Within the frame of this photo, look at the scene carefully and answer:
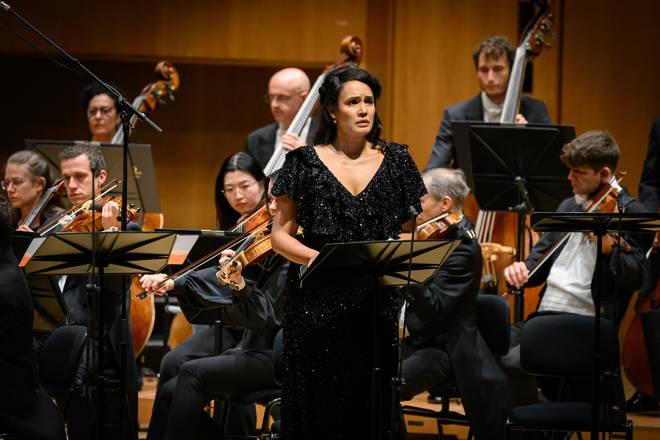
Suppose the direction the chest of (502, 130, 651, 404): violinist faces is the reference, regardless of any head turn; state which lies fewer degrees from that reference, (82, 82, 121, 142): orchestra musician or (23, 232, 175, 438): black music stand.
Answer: the black music stand

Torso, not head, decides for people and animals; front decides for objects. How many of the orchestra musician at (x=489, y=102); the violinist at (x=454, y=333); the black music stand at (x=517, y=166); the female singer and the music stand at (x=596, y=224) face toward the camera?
2

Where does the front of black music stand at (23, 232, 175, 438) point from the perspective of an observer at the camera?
facing away from the viewer

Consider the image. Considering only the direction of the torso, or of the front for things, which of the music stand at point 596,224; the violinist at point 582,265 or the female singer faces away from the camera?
the music stand

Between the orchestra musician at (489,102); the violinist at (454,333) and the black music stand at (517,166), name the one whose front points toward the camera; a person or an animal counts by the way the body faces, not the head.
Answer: the orchestra musician

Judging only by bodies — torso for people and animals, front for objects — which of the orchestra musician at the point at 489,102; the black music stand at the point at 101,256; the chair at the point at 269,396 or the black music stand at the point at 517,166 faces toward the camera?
the orchestra musician

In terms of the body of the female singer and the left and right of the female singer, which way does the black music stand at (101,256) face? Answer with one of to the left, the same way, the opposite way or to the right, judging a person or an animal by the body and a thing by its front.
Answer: the opposite way

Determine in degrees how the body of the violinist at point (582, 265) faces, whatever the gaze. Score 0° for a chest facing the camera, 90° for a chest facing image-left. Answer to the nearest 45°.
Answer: approximately 45°

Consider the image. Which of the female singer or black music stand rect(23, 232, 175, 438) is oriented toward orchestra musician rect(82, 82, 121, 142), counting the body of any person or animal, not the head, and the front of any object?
the black music stand

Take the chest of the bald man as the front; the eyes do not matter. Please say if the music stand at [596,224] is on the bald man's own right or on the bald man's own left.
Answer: on the bald man's own left

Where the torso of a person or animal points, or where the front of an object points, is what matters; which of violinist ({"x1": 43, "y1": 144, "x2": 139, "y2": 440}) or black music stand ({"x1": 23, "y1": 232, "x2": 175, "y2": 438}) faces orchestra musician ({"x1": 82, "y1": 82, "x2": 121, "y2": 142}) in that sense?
the black music stand

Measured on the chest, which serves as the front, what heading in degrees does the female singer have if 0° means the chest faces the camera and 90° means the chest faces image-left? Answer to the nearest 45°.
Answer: approximately 0°

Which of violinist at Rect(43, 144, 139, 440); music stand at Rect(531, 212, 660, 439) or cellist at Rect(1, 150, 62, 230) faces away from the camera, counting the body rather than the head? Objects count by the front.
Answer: the music stand

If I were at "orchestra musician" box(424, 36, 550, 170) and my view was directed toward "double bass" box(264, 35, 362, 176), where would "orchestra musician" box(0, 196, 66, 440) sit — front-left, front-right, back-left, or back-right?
front-left

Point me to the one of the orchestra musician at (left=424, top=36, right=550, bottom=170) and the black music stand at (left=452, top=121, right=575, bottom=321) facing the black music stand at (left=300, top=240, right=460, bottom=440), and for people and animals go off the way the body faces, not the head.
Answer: the orchestra musician

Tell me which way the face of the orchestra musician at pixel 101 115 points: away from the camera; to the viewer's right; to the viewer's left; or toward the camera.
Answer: toward the camera
